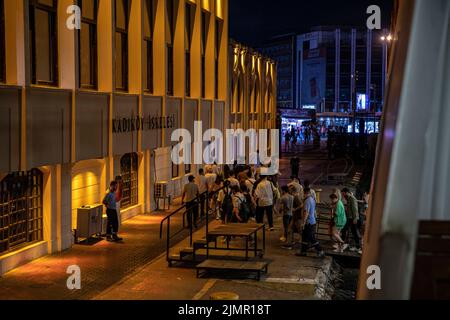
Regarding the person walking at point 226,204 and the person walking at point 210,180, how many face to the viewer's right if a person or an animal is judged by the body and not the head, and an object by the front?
0

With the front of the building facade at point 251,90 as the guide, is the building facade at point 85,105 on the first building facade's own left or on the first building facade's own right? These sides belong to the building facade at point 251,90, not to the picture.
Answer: on the first building facade's own right

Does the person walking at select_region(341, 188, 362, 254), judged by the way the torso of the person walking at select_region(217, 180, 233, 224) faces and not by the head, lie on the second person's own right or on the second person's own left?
on the second person's own right

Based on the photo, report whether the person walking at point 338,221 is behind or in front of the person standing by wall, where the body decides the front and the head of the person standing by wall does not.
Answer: in front

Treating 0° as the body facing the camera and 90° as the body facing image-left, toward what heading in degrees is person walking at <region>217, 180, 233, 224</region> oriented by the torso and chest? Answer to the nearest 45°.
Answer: approximately 180°

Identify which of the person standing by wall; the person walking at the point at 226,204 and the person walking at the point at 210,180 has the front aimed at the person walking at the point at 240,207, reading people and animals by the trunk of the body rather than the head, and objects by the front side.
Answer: the person standing by wall

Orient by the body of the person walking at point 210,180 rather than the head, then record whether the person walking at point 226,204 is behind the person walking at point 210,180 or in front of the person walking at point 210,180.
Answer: behind

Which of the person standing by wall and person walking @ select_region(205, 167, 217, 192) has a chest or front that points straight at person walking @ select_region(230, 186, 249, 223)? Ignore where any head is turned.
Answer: the person standing by wall

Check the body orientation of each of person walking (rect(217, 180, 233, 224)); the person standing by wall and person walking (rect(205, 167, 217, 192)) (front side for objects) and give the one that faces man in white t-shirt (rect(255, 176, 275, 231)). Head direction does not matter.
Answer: the person standing by wall

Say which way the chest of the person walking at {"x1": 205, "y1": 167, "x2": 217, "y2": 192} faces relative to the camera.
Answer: away from the camera

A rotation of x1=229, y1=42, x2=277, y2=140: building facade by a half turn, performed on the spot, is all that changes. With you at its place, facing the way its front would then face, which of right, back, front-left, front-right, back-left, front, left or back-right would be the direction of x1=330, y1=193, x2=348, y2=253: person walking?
back-left

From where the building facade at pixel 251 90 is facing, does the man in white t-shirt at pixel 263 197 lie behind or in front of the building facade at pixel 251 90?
in front

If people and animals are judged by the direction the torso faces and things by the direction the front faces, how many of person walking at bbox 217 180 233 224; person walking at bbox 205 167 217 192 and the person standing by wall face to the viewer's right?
1

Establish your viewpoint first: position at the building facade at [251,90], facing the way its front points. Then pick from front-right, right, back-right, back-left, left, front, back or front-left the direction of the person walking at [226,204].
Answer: front-right

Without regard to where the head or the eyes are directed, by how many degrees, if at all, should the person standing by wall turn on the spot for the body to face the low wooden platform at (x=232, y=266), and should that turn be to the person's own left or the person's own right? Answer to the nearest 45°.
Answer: approximately 45° to the person's own right

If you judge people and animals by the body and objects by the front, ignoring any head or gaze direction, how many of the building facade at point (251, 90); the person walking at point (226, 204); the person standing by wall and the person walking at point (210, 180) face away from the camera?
2

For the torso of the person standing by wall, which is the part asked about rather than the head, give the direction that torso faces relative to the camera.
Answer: to the viewer's right
